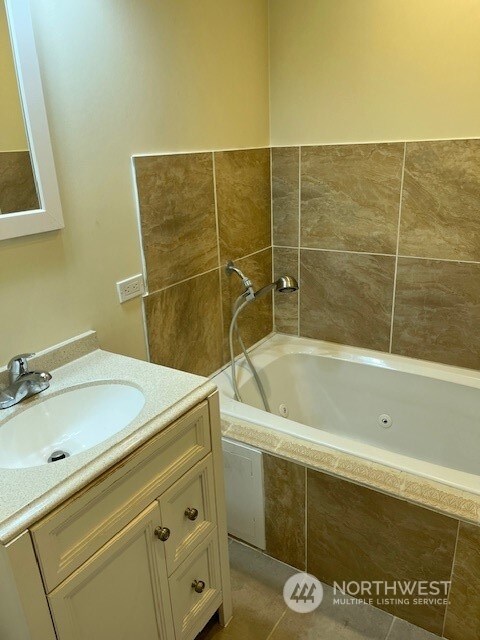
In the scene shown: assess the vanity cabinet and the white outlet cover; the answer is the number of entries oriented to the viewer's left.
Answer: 0

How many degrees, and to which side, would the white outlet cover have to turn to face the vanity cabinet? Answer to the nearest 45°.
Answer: approximately 45° to its right

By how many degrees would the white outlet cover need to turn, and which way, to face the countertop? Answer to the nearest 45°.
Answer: approximately 45° to its right

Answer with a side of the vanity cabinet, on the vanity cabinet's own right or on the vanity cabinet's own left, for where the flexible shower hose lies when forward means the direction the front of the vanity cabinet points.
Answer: on the vanity cabinet's own left

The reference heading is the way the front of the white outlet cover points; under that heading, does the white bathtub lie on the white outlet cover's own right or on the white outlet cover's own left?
on the white outlet cover's own left

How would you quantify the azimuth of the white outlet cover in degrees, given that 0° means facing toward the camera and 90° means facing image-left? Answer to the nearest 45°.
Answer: approximately 315°
